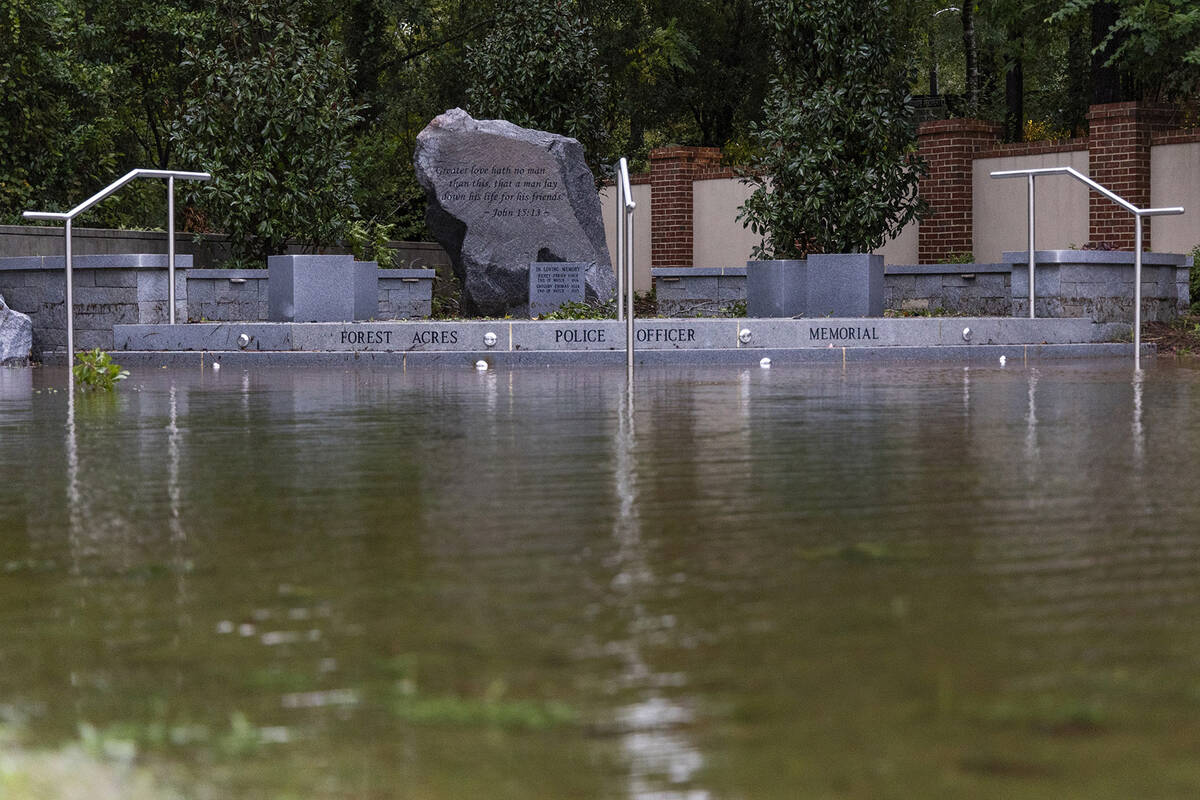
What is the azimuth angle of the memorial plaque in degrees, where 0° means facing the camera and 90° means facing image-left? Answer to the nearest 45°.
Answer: approximately 0°

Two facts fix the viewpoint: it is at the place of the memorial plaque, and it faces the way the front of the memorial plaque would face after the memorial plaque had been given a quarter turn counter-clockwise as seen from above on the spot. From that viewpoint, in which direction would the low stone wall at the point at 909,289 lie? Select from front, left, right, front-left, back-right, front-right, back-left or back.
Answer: front

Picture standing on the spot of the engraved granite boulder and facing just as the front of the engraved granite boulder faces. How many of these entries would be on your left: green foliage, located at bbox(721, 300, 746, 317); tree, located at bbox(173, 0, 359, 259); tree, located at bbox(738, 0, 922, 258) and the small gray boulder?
2

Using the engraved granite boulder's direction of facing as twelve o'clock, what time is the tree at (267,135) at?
The tree is roughly at 3 o'clock from the engraved granite boulder.

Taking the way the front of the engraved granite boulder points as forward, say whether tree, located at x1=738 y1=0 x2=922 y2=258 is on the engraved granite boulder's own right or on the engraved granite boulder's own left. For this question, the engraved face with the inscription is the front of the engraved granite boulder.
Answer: on the engraved granite boulder's own left

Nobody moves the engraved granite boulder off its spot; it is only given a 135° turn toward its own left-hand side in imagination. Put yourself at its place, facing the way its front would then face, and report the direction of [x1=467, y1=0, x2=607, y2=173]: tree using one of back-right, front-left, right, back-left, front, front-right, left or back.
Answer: front-left

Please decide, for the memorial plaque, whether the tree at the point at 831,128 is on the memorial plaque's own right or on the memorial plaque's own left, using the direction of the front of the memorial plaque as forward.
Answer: on the memorial plaque's own left

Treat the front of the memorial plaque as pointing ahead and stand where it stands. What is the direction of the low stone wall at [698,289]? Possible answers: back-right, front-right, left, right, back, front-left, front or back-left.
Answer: back-left

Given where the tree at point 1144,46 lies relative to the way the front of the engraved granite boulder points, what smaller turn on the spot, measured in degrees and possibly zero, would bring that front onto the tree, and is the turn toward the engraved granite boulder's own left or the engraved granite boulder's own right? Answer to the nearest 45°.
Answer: approximately 90° to the engraved granite boulder's own left

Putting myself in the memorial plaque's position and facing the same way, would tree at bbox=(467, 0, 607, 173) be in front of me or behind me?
behind
